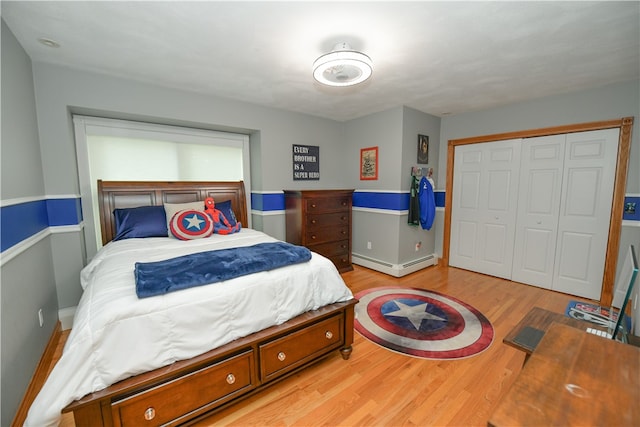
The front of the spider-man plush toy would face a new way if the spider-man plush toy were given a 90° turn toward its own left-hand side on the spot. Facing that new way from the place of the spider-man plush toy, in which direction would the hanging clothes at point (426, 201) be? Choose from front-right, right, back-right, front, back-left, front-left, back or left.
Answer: front-right

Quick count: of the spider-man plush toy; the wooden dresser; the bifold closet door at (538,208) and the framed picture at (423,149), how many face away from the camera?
0

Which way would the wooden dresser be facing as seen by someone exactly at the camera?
facing the viewer and to the right of the viewer

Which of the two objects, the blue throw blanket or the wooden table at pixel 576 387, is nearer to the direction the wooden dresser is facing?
the wooden table

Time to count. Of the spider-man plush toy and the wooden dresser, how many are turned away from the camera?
0

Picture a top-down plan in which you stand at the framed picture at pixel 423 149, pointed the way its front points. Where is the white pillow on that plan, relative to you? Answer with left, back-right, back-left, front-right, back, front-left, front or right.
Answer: right

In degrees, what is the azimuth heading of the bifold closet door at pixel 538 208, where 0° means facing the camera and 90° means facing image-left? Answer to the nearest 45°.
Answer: approximately 45°

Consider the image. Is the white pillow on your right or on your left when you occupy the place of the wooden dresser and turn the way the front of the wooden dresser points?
on your right
